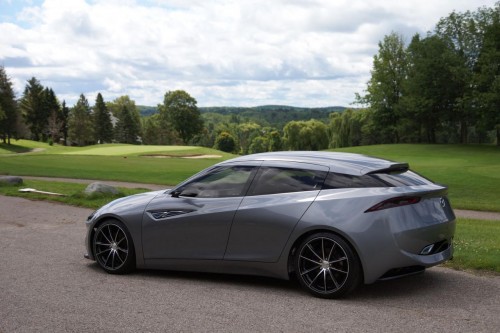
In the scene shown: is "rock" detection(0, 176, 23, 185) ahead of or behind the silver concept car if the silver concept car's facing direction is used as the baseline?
ahead

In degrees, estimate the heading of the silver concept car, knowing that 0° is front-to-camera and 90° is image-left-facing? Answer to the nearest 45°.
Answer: approximately 135°

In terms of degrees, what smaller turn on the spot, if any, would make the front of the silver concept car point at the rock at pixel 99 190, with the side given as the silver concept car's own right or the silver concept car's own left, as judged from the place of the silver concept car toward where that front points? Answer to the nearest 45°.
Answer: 0° — it already faces it

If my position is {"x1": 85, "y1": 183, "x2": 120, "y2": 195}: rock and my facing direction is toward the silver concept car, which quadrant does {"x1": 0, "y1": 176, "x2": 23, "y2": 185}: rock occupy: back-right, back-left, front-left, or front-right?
back-right
